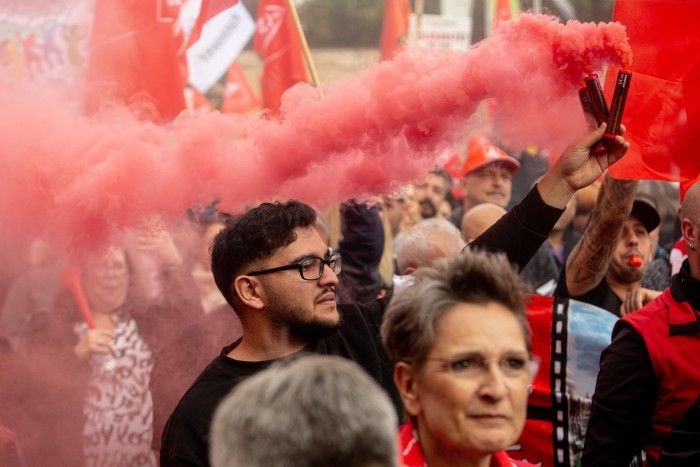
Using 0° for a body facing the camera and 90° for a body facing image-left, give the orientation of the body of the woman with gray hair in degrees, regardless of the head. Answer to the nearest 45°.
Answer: approximately 315°

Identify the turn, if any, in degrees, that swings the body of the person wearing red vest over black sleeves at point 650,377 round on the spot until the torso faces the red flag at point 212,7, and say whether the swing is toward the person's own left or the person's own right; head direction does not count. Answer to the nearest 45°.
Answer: approximately 180°

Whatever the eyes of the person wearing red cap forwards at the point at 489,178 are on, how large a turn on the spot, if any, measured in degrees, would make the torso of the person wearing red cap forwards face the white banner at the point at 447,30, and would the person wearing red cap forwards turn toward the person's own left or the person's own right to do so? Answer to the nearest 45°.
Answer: approximately 135° to the person's own left

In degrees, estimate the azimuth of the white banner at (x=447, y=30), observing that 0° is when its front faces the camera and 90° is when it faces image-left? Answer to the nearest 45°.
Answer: approximately 0°

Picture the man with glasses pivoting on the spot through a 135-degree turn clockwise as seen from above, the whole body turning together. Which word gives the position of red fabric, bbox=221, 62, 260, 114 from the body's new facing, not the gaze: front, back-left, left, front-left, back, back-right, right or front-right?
right

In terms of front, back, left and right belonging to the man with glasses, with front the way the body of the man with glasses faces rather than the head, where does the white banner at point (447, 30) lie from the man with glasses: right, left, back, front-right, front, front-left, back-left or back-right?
back-left

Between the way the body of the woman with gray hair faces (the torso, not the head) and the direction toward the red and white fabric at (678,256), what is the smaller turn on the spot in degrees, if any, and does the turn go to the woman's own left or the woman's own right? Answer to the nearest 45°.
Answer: approximately 90° to the woman's own left
